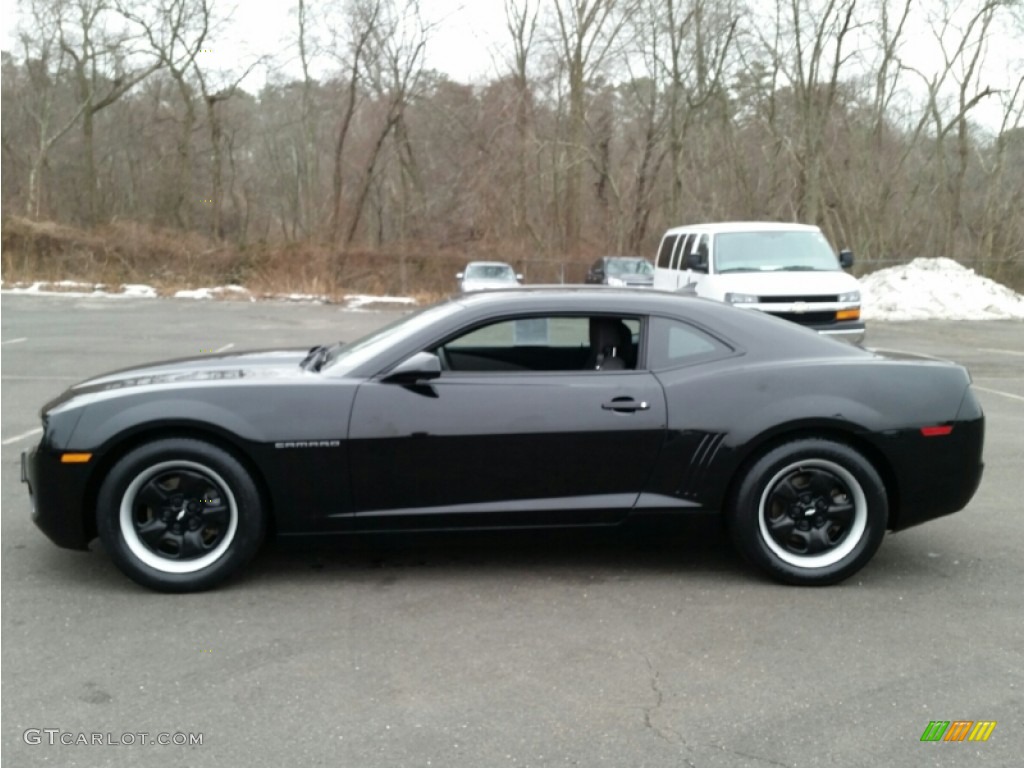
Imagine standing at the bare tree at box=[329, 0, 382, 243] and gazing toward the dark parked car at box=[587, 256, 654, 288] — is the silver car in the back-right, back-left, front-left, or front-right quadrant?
front-right

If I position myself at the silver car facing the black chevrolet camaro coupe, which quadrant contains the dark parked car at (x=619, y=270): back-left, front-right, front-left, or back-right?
back-left

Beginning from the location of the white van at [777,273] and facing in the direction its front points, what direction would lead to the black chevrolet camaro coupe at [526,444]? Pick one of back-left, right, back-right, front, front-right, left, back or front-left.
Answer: front-right

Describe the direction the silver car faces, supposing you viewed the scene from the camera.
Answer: facing the viewer

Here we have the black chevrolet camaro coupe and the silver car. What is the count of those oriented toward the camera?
1

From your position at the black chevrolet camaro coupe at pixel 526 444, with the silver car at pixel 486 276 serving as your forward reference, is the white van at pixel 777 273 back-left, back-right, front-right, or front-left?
front-right

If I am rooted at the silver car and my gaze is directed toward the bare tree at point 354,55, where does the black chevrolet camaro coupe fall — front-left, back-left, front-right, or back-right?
back-left

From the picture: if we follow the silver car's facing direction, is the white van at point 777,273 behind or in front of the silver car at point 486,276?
in front

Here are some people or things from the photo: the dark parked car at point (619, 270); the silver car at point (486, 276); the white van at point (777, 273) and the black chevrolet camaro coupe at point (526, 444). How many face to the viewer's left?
1

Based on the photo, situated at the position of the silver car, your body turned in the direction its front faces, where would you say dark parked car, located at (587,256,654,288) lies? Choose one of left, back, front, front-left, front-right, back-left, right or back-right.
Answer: back-left

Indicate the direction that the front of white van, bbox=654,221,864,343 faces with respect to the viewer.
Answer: facing the viewer and to the right of the viewer

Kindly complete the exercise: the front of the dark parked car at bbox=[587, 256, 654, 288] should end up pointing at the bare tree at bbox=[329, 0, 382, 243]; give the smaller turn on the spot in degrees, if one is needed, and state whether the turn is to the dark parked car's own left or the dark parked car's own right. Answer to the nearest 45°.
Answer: approximately 180°

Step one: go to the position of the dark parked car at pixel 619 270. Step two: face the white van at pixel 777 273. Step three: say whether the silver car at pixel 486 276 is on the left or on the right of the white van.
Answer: right

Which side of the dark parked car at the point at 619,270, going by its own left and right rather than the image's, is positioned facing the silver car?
right

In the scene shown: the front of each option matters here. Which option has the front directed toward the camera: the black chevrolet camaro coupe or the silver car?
the silver car

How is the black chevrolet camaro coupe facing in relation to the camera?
to the viewer's left
